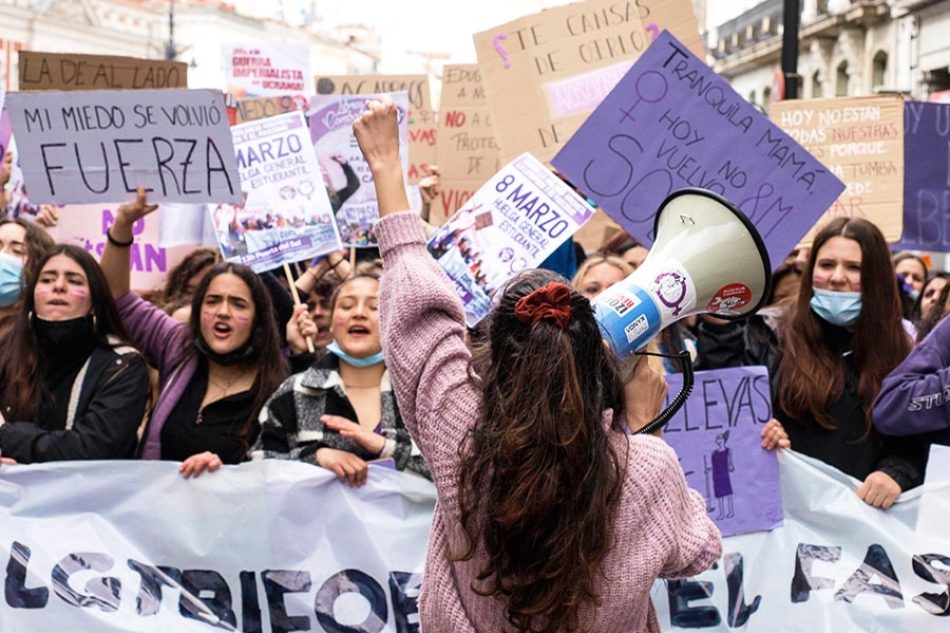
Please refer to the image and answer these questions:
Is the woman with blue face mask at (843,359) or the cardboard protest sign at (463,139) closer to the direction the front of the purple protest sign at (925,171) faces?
the woman with blue face mask

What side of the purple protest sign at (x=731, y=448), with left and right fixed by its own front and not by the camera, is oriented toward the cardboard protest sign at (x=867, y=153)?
back

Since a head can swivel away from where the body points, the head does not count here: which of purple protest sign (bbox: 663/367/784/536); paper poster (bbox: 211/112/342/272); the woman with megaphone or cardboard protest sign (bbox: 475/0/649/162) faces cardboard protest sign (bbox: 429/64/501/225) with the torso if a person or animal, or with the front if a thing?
the woman with megaphone

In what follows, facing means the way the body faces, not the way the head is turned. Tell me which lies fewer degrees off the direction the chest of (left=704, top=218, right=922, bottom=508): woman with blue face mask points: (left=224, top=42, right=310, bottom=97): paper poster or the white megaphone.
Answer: the white megaphone

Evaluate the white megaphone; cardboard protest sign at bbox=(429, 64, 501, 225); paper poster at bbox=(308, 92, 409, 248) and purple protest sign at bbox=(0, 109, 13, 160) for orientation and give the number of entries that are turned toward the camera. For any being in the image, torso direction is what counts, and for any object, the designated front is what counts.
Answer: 3

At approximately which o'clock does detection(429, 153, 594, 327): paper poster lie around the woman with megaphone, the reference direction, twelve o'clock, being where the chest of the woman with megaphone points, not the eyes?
The paper poster is roughly at 12 o'clock from the woman with megaphone.

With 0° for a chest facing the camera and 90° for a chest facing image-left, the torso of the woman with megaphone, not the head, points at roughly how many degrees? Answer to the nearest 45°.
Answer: approximately 180°

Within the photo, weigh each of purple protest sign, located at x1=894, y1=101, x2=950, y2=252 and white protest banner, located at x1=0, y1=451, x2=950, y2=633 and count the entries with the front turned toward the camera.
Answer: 2

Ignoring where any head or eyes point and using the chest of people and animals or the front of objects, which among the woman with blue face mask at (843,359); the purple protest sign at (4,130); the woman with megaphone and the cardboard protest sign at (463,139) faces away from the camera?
the woman with megaphone

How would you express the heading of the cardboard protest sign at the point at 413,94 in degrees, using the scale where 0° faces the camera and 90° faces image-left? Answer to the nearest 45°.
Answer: approximately 0°

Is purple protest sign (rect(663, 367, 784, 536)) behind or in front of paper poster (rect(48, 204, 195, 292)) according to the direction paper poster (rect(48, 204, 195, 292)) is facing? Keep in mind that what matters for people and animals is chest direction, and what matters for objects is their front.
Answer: in front
